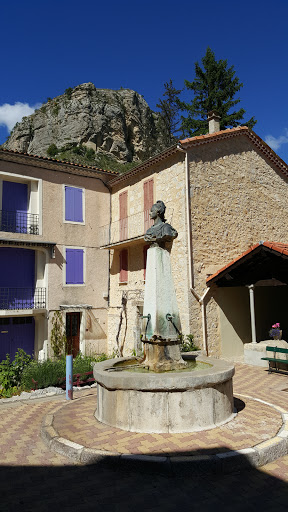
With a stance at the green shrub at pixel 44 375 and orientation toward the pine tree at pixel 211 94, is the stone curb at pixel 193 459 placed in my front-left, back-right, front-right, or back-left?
back-right
